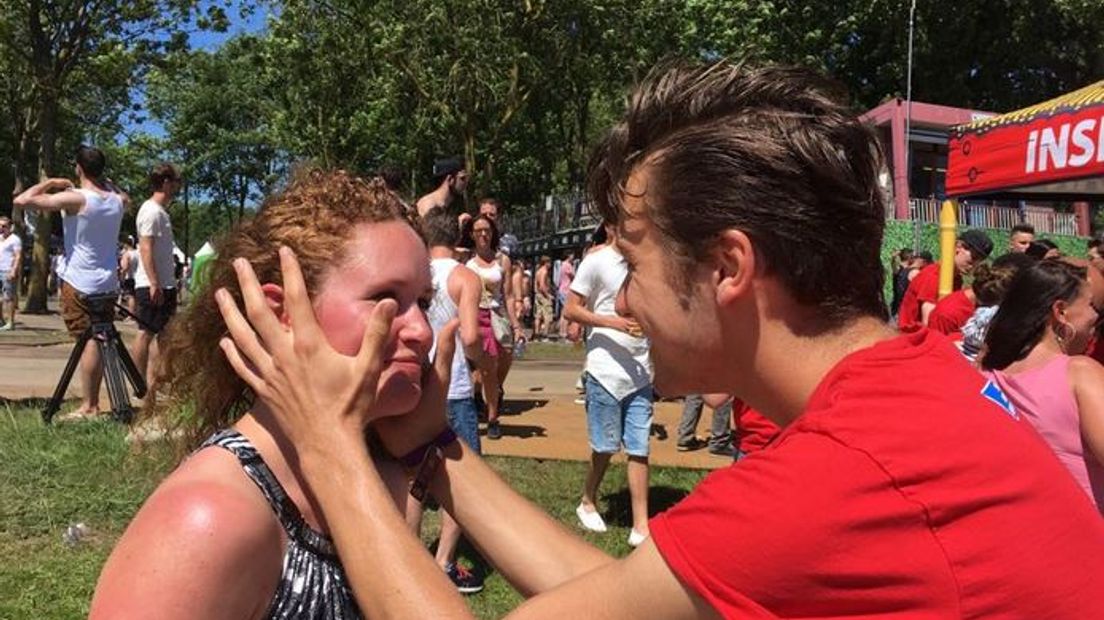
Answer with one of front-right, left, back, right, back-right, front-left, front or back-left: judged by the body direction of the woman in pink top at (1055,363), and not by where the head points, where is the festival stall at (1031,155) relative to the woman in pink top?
front-left

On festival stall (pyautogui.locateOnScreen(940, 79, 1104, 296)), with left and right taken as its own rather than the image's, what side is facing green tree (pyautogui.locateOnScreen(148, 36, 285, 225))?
right

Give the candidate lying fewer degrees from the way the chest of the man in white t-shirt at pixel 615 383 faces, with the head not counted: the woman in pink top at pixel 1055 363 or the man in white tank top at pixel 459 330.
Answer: the woman in pink top

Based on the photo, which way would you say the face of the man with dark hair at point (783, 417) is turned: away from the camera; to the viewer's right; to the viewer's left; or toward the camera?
to the viewer's left

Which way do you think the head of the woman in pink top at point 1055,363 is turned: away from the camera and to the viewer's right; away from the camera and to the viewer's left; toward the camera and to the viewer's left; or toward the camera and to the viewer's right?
away from the camera and to the viewer's right

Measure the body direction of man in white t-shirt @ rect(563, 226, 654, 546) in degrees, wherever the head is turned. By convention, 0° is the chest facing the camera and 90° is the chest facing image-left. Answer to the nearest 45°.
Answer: approximately 315°

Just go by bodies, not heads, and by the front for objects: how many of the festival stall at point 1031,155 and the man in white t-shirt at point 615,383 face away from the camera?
0

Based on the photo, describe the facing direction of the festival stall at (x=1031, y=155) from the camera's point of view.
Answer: facing the viewer and to the left of the viewer

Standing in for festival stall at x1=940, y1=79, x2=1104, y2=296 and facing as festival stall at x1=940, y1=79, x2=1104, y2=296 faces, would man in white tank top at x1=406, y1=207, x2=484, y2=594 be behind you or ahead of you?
ahead

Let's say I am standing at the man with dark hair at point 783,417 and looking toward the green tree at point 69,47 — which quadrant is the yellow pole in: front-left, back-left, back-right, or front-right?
front-right

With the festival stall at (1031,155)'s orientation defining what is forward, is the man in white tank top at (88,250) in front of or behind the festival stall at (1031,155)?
in front

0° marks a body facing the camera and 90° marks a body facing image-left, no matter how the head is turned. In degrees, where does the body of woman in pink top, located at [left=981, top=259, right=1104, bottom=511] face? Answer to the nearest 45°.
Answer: approximately 225°

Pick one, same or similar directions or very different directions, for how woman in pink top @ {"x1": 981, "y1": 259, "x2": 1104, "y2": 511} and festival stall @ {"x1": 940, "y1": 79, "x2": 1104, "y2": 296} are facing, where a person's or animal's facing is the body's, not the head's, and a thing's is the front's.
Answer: very different directions
